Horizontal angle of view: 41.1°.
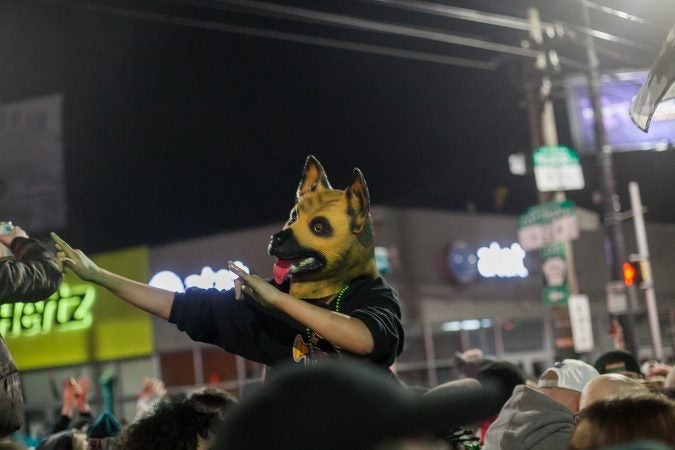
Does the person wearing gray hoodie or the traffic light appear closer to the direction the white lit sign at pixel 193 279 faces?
the person wearing gray hoodie

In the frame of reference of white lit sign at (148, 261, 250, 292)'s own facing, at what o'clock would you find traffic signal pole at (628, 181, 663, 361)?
The traffic signal pole is roughly at 10 o'clock from the white lit sign.

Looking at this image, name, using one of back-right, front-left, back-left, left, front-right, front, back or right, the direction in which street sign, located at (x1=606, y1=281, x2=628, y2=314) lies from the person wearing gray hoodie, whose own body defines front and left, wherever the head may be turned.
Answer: front-left

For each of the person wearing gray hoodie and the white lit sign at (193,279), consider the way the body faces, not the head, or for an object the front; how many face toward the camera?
1

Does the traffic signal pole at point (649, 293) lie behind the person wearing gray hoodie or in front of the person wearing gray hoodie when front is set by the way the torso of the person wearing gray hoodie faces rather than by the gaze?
in front

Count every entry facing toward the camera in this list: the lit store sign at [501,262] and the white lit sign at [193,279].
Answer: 2

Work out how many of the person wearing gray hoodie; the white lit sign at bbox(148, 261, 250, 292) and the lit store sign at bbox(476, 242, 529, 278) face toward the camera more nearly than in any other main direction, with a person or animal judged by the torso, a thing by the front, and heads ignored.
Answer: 2

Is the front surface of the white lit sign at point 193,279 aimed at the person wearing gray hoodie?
yes

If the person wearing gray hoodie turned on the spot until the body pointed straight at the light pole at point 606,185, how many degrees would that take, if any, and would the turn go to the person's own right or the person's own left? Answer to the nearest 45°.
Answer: approximately 45° to the person's own left

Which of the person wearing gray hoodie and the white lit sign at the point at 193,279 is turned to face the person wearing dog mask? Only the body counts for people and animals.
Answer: the white lit sign

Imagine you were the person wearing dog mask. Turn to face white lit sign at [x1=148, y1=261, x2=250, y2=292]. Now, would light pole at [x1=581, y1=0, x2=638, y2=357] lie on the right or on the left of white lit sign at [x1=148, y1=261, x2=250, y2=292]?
right

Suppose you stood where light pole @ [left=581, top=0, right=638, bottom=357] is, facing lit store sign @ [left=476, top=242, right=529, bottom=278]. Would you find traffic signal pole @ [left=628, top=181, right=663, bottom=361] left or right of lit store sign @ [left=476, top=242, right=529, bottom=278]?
right

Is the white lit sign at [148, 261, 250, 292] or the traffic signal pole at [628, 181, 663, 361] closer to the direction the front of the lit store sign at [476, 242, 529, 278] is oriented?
the traffic signal pole
